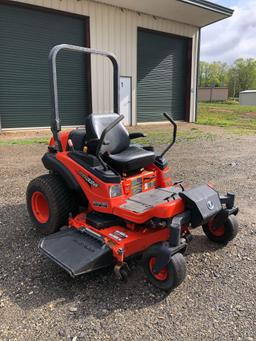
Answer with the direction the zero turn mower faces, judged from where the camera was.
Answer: facing the viewer and to the right of the viewer

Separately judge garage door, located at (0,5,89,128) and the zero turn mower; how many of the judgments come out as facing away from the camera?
0

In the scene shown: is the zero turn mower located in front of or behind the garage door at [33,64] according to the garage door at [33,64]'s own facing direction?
in front

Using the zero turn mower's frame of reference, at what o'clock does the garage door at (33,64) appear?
The garage door is roughly at 7 o'clock from the zero turn mower.

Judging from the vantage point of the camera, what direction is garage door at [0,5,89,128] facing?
facing the viewer

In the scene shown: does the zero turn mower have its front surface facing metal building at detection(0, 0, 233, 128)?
no

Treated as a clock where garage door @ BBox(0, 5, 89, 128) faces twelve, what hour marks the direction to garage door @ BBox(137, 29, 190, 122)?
garage door @ BBox(137, 29, 190, 122) is roughly at 8 o'clock from garage door @ BBox(0, 5, 89, 128).

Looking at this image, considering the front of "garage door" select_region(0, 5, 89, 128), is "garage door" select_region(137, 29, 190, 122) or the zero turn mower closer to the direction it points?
the zero turn mower
